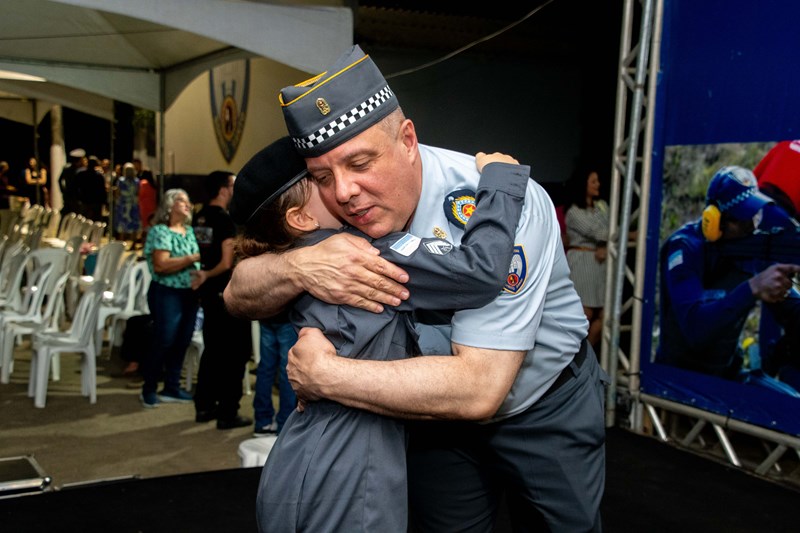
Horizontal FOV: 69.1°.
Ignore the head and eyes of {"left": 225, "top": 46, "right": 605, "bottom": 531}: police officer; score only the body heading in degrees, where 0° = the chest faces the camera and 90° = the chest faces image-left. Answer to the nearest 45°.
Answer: approximately 45°

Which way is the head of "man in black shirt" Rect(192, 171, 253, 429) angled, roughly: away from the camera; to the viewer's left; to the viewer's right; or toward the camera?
to the viewer's right

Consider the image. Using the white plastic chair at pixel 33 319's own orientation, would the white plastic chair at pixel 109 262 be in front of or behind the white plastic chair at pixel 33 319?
behind

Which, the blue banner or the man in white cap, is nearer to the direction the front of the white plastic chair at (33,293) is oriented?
the blue banner
